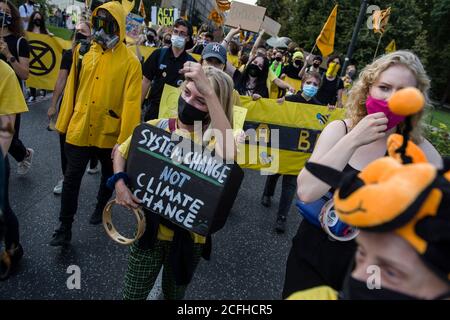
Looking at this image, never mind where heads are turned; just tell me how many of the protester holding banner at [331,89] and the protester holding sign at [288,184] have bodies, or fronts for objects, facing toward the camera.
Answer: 2

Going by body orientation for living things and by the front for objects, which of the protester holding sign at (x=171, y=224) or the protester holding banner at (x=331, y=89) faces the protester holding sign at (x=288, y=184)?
the protester holding banner at (x=331, y=89)

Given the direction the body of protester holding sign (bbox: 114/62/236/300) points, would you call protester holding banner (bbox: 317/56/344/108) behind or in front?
behind

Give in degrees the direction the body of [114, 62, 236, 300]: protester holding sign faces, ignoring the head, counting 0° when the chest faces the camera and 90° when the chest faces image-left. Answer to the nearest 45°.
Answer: approximately 45°

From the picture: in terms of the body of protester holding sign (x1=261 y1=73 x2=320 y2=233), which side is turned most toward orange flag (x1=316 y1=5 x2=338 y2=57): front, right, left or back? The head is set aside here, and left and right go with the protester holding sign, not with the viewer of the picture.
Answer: back

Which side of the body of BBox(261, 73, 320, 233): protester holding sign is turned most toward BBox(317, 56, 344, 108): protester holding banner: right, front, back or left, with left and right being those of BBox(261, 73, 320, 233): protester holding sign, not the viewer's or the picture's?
back

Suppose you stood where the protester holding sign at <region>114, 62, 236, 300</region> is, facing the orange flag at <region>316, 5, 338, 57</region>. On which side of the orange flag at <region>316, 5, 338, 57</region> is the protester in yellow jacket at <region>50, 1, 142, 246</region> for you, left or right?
left

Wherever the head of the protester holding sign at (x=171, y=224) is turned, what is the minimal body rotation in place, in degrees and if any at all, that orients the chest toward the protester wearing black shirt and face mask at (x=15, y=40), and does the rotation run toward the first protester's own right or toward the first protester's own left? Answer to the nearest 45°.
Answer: approximately 90° to the first protester's own right

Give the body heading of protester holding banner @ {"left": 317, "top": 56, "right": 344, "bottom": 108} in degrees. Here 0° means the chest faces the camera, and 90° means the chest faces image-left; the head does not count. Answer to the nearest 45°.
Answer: approximately 0°

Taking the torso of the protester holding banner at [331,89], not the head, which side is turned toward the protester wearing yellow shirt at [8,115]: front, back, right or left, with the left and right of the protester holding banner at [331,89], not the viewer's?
front

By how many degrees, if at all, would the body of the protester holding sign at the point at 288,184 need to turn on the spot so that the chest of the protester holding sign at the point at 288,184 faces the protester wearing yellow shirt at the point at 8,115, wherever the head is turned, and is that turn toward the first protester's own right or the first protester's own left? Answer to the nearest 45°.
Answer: approximately 45° to the first protester's own right
